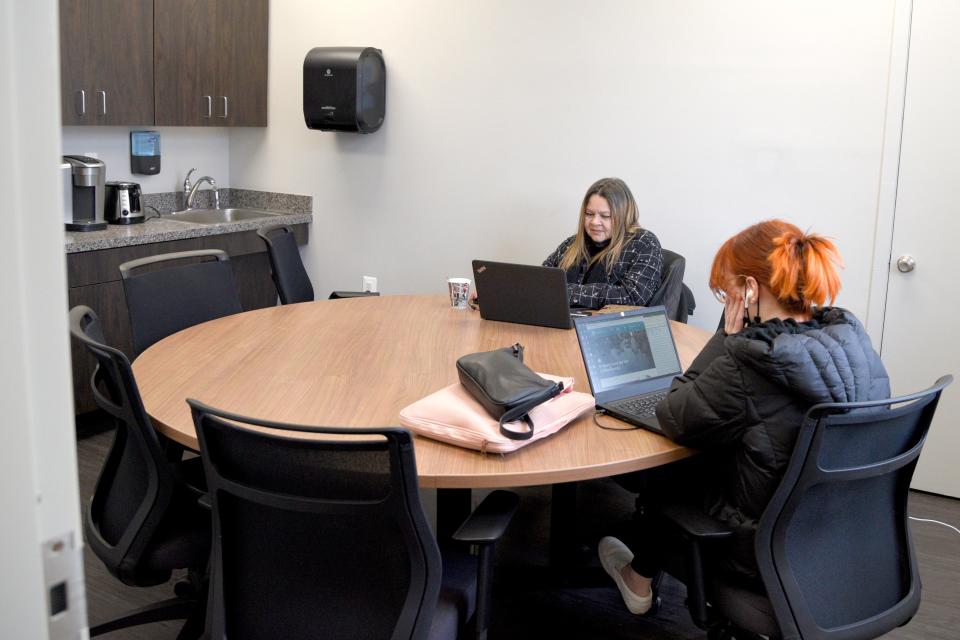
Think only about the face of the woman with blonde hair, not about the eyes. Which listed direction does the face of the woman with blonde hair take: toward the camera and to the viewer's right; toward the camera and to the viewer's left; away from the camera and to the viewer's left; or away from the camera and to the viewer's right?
toward the camera and to the viewer's left

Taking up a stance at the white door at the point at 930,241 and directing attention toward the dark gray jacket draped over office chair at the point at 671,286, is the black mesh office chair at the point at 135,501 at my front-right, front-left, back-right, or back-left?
front-left

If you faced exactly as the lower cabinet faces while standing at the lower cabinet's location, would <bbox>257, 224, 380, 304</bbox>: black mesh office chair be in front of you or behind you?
in front

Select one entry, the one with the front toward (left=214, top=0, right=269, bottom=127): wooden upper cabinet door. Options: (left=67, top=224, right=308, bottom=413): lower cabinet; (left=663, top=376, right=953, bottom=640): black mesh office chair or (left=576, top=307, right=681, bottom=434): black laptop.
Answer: the black mesh office chair

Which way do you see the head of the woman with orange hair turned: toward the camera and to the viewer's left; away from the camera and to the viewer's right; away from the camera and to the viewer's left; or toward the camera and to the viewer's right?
away from the camera and to the viewer's left

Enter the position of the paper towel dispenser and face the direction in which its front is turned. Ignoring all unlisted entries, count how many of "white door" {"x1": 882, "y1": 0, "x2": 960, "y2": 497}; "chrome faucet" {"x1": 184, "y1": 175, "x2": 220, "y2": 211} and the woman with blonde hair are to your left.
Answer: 2

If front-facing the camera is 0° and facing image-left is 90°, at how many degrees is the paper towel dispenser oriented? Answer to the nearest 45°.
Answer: approximately 45°

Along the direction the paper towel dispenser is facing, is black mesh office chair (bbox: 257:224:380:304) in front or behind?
in front

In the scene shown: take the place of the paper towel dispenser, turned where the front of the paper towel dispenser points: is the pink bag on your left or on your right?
on your left

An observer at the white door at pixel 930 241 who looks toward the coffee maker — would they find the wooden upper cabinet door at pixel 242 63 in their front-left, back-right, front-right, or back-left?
front-right

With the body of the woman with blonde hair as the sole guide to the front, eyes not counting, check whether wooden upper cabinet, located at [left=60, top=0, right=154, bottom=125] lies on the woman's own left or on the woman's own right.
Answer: on the woman's own right

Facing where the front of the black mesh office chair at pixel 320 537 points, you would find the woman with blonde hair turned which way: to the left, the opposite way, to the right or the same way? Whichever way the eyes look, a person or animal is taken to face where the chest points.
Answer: the opposite way

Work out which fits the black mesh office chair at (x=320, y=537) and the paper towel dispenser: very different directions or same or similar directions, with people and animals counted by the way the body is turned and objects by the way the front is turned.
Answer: very different directions

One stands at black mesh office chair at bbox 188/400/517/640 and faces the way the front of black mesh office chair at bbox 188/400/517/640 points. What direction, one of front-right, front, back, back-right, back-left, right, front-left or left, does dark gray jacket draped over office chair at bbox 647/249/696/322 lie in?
front

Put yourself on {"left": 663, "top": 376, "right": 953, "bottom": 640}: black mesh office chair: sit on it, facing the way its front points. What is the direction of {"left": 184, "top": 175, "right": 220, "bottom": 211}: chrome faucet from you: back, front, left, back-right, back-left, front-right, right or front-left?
front

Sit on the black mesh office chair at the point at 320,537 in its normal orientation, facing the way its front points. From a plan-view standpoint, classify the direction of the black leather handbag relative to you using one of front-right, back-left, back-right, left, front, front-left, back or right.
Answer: front

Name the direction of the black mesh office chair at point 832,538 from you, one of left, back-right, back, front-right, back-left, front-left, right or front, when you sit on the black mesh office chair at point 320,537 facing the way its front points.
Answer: front-right
